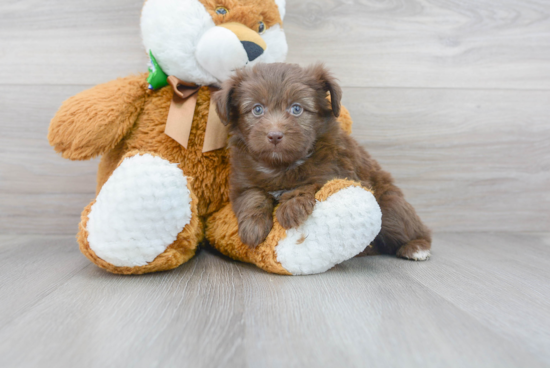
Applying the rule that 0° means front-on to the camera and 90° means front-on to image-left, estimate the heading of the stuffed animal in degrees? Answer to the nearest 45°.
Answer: approximately 0°
